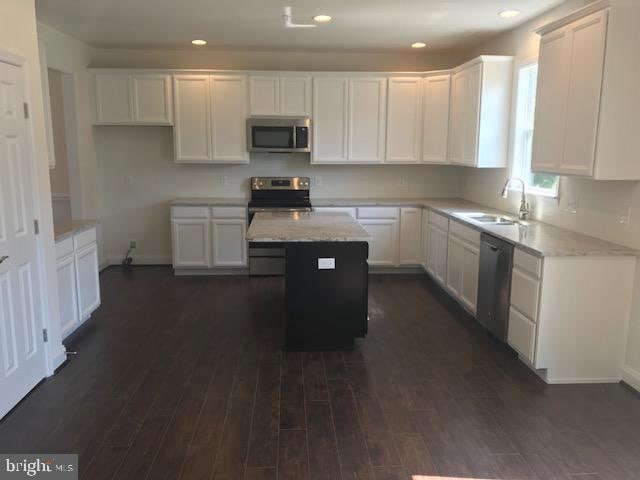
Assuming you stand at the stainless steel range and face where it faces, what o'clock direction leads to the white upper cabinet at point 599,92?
The white upper cabinet is roughly at 11 o'clock from the stainless steel range.

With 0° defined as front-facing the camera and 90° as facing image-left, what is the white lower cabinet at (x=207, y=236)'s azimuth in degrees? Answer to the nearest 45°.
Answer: approximately 0°

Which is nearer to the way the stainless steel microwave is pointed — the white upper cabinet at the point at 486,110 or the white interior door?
the white interior door

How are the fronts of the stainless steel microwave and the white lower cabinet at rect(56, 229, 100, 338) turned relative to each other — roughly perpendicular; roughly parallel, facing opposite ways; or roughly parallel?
roughly perpendicular

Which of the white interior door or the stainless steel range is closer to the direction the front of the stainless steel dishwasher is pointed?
the white interior door
